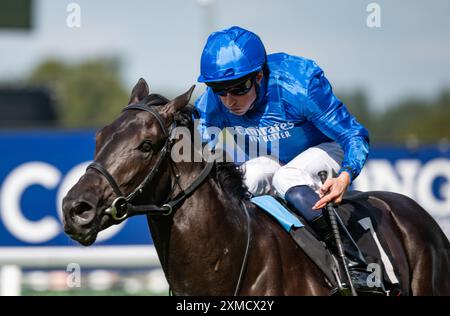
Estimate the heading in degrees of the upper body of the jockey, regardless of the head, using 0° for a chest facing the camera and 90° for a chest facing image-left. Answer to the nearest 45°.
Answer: approximately 45°

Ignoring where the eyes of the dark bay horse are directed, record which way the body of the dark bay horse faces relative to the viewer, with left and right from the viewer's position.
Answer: facing the viewer and to the left of the viewer

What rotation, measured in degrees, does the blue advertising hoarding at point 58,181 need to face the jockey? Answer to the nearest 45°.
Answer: approximately 45° to its left

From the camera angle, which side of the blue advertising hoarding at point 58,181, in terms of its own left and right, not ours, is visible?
front

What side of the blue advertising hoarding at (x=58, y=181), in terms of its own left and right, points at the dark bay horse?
front

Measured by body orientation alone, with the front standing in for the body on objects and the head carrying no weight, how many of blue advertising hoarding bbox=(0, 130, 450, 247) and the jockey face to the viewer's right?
0
